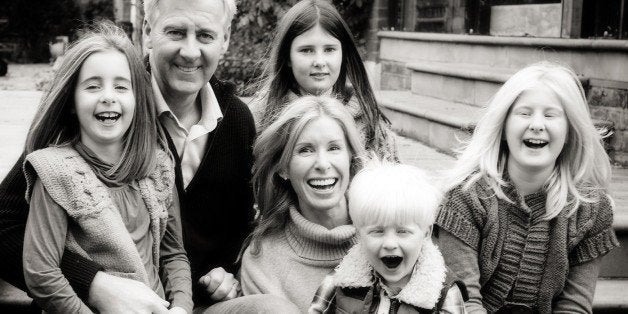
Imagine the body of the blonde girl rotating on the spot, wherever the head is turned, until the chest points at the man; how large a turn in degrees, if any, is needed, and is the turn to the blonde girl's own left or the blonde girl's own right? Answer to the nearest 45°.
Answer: approximately 90° to the blonde girl's own right

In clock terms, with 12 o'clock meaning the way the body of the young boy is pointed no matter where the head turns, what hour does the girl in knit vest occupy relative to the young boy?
The girl in knit vest is roughly at 3 o'clock from the young boy.

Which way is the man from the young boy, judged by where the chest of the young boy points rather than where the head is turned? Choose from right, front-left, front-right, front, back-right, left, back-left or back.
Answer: back-right

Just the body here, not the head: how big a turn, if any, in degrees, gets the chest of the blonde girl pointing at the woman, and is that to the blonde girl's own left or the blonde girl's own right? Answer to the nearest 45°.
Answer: approximately 90° to the blonde girl's own right
